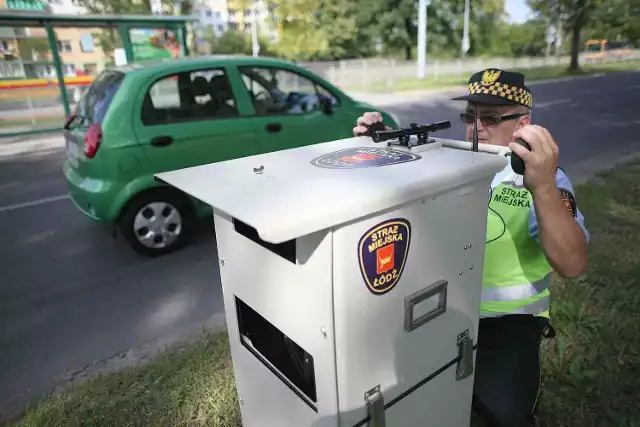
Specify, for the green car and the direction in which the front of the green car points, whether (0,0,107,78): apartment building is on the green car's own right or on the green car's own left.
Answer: on the green car's own left

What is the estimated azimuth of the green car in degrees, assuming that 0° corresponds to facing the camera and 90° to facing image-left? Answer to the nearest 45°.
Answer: approximately 225°

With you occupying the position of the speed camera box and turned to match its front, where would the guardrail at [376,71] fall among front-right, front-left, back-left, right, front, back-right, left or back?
back-right

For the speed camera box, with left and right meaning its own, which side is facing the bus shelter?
right

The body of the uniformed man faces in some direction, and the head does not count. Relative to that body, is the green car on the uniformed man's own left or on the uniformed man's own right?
on the uniformed man's own right

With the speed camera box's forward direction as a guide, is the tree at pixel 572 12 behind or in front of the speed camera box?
behind

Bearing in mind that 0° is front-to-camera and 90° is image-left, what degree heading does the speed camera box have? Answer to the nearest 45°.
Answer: approximately 45°

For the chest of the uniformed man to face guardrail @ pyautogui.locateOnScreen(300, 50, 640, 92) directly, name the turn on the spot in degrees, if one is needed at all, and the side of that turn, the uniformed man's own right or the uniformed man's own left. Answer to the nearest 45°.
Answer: approximately 135° to the uniformed man's own right

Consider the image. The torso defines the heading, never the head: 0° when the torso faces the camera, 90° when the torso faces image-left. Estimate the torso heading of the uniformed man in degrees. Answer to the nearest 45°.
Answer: approximately 45°

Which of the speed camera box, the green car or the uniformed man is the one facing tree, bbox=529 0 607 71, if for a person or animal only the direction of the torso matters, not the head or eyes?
the green car

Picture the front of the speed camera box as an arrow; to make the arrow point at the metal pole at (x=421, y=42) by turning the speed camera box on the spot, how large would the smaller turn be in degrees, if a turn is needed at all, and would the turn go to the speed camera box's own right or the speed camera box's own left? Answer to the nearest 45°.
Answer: approximately 135° to the speed camera box's own right
